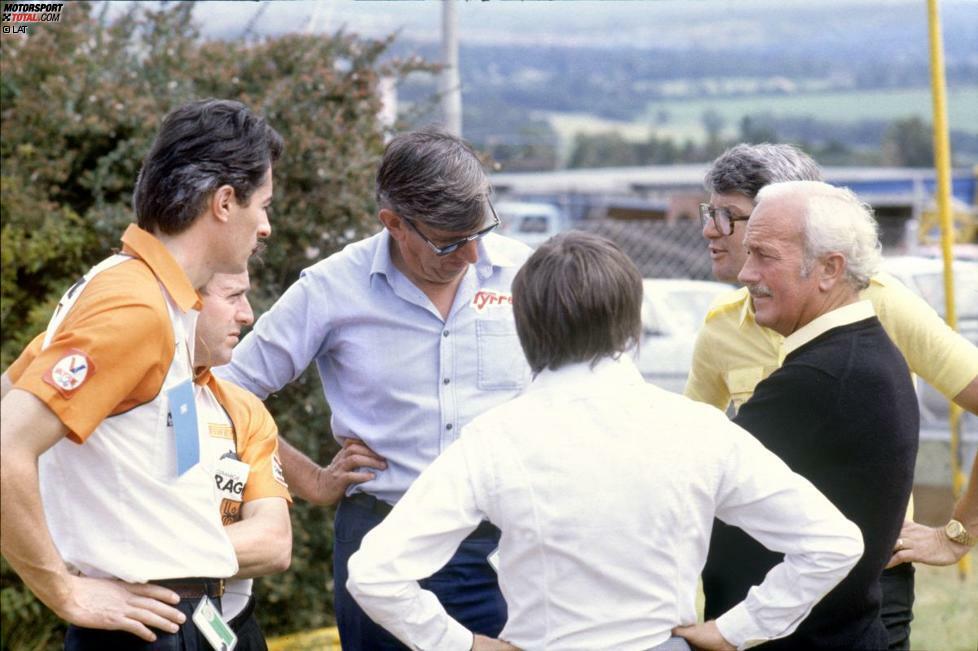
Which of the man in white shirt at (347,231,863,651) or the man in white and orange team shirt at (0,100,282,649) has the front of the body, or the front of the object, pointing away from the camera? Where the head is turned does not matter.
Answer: the man in white shirt

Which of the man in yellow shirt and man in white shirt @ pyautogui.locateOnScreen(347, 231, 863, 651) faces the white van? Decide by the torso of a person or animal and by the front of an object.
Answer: the man in white shirt

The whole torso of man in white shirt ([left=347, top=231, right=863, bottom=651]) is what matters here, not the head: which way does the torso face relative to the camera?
away from the camera

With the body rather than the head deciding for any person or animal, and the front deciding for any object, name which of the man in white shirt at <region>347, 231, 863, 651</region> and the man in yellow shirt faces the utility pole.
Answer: the man in white shirt

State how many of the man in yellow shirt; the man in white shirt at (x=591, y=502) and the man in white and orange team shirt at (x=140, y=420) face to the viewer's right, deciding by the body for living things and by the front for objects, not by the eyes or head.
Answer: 1

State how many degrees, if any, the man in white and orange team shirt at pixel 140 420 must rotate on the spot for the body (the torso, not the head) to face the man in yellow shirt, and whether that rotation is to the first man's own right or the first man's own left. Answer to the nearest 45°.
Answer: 0° — they already face them

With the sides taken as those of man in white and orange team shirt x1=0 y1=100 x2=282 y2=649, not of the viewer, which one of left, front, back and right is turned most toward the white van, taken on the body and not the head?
left

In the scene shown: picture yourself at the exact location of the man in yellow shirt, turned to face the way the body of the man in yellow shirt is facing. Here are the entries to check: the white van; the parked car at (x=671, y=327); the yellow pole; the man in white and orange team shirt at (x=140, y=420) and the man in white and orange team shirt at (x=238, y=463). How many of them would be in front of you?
2

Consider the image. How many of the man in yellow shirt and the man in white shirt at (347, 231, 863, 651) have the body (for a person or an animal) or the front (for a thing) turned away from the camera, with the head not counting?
1

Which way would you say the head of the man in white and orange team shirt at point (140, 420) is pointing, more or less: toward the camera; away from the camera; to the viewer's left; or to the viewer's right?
to the viewer's right

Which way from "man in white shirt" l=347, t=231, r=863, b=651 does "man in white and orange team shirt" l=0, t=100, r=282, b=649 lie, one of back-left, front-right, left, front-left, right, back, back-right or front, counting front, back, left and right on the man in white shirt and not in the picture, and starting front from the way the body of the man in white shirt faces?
left

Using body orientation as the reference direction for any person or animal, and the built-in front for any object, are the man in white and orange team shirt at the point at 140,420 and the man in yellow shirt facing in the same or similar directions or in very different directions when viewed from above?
very different directions

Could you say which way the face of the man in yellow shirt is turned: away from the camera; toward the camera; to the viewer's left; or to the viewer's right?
to the viewer's left

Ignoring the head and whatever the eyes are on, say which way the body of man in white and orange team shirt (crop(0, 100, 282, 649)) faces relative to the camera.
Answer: to the viewer's right

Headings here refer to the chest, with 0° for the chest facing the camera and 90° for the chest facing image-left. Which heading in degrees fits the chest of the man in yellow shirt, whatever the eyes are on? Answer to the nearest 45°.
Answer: approximately 45°

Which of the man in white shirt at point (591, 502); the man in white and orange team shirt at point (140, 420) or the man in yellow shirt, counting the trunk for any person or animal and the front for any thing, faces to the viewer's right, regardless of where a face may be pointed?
the man in white and orange team shirt

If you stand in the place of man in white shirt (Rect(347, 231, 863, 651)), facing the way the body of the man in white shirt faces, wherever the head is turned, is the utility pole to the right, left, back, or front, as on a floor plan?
front
